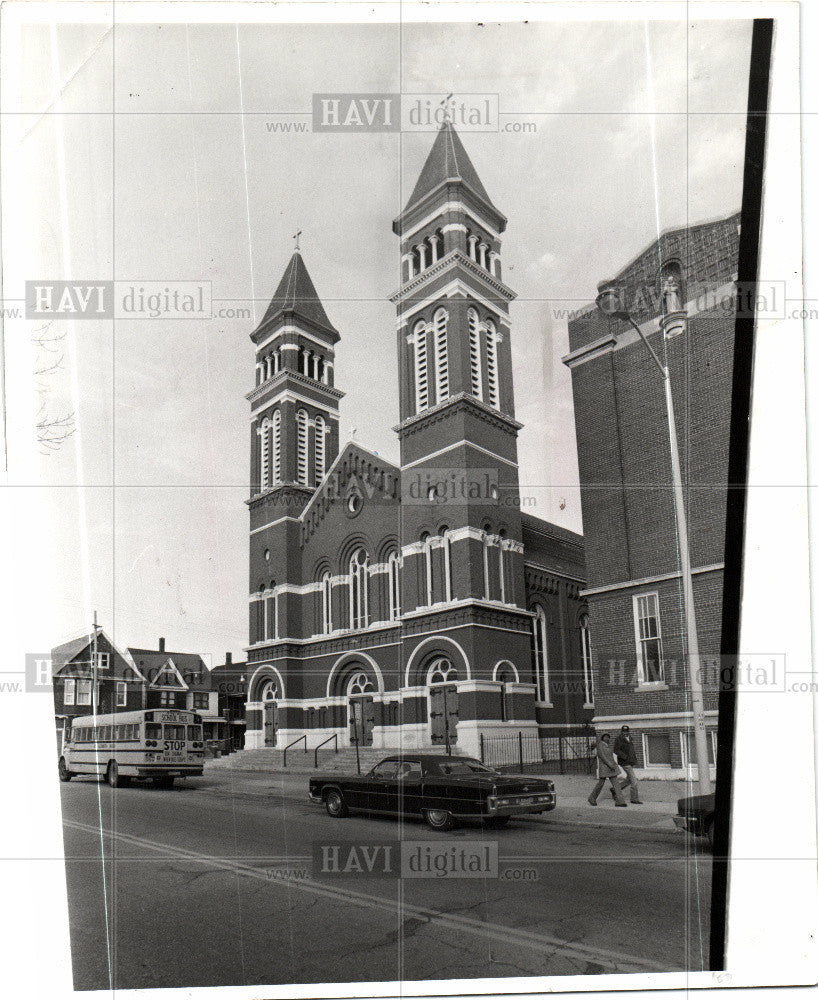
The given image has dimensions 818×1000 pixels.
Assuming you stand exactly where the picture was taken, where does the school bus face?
facing away from the viewer and to the left of the viewer

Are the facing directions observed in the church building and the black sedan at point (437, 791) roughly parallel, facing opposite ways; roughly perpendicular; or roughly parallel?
roughly perpendicular

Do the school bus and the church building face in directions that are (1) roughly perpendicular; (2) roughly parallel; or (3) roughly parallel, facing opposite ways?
roughly perpendicular

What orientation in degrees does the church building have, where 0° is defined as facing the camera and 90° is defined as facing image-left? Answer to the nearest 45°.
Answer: approximately 45°

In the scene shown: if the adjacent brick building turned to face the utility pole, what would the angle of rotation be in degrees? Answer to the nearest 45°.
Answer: approximately 45° to its right
